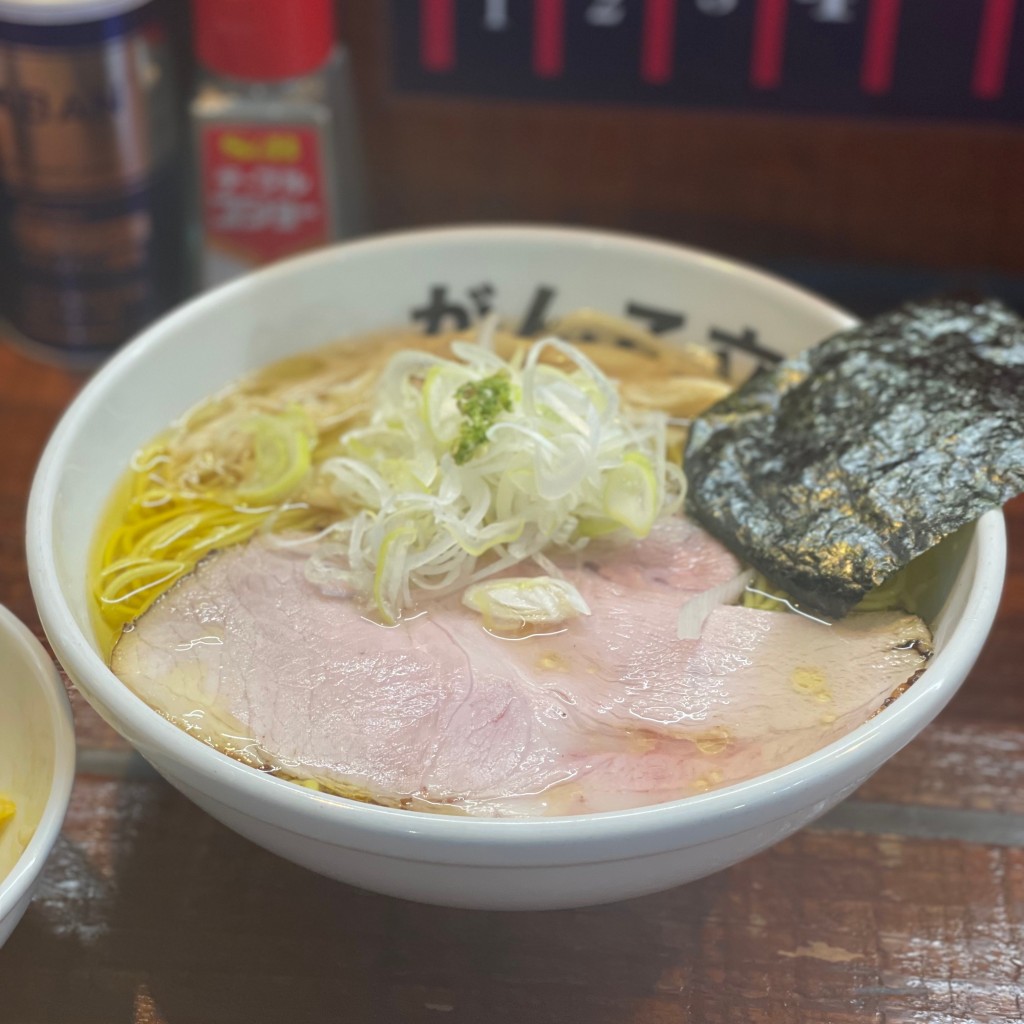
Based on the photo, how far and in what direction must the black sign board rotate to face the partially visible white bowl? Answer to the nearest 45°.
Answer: approximately 45° to its right

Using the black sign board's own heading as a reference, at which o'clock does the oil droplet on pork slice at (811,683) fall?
The oil droplet on pork slice is roughly at 12 o'clock from the black sign board.

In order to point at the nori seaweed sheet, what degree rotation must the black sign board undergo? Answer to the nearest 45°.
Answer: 0° — it already faces it

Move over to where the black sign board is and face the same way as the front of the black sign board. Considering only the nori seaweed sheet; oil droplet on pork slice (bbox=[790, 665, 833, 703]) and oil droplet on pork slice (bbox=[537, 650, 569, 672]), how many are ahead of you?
3

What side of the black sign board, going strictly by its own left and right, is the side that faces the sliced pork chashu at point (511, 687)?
front

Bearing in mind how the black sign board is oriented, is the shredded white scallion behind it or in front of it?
in front

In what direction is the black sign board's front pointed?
toward the camera

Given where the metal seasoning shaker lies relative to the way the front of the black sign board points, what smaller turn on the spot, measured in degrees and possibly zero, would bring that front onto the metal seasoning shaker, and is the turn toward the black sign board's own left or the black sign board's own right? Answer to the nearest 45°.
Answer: approximately 90° to the black sign board's own right

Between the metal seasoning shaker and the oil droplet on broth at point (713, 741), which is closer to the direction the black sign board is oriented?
the oil droplet on broth

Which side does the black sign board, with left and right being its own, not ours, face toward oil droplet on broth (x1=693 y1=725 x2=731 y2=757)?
front
